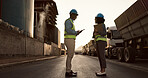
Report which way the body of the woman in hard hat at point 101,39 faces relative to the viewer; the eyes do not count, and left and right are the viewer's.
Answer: facing to the left of the viewer

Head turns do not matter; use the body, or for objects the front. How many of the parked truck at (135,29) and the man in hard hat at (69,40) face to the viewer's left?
0

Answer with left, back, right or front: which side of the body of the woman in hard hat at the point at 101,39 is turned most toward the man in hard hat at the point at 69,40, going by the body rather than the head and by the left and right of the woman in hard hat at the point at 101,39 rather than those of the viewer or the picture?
front

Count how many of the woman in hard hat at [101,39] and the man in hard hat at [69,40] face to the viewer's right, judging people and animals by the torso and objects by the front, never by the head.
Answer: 1

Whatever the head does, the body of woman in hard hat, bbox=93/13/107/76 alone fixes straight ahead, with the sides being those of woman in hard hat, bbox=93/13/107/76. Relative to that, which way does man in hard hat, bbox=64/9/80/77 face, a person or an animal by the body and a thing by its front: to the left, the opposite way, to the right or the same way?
the opposite way

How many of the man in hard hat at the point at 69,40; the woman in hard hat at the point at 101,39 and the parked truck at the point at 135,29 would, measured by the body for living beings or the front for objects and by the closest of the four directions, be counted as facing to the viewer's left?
1

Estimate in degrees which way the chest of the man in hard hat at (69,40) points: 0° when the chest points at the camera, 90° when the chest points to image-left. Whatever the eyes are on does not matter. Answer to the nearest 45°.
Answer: approximately 270°

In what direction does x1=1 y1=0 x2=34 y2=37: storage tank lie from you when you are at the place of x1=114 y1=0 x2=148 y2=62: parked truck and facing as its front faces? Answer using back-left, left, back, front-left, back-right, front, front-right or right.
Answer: left
